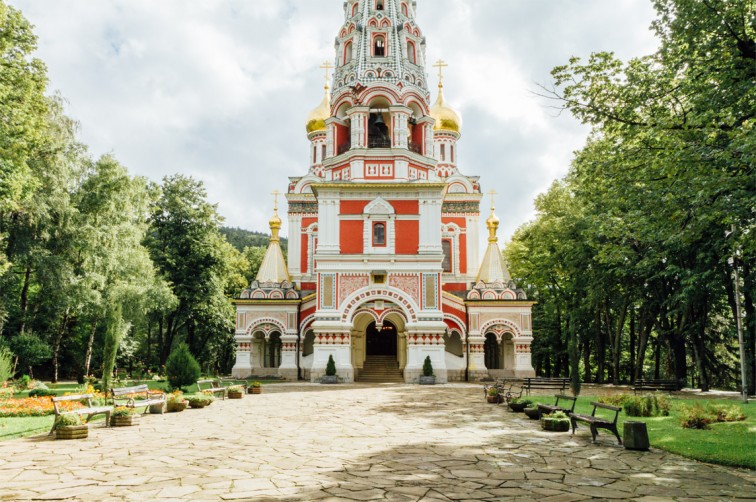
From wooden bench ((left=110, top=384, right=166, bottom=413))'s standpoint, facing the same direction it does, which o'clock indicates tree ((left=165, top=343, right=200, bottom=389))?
The tree is roughly at 8 o'clock from the wooden bench.

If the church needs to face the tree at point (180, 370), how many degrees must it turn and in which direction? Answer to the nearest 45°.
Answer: approximately 45° to its right

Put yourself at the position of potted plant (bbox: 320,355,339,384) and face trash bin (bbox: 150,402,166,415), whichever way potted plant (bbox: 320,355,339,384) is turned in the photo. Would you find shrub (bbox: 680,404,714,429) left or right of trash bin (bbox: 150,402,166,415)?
left

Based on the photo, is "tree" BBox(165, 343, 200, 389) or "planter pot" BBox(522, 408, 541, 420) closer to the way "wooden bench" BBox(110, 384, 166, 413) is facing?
the planter pot

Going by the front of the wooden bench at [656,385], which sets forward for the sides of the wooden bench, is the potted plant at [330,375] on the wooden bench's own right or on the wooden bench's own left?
on the wooden bench's own right

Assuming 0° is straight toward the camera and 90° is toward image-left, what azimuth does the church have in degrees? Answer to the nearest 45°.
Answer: approximately 0°

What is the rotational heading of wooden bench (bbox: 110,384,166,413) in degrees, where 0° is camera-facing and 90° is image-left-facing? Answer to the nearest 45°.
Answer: approximately 315°

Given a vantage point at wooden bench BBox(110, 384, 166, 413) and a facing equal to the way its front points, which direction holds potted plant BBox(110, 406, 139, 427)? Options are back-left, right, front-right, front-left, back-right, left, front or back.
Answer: front-right

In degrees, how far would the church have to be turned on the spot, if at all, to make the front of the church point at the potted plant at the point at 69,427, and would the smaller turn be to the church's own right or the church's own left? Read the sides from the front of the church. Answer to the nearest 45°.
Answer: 0° — it already faces it
